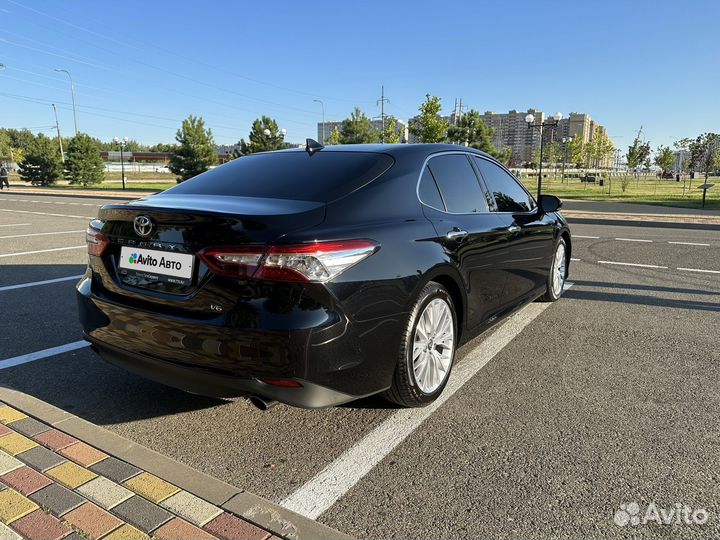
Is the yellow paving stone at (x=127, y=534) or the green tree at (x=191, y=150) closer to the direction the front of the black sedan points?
the green tree

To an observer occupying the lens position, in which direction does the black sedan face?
facing away from the viewer and to the right of the viewer

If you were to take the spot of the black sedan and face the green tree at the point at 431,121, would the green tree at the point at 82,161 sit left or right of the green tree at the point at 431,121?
left

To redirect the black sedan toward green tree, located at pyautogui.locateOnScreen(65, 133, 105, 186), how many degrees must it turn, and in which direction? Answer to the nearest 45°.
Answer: approximately 90° to its left

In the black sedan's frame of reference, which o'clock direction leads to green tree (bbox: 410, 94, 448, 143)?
The green tree is roughly at 11 o'clock from the black sedan.

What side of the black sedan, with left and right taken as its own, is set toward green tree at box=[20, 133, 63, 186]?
left

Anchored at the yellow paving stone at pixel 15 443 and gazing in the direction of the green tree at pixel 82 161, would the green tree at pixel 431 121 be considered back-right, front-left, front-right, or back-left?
front-right

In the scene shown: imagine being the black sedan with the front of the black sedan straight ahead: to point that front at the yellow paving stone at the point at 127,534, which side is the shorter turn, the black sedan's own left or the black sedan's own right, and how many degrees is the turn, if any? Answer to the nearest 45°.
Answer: approximately 180°

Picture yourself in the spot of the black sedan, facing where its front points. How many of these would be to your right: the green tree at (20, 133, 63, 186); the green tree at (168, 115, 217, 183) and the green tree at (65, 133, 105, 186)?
0

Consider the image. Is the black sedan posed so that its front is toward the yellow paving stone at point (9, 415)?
no
